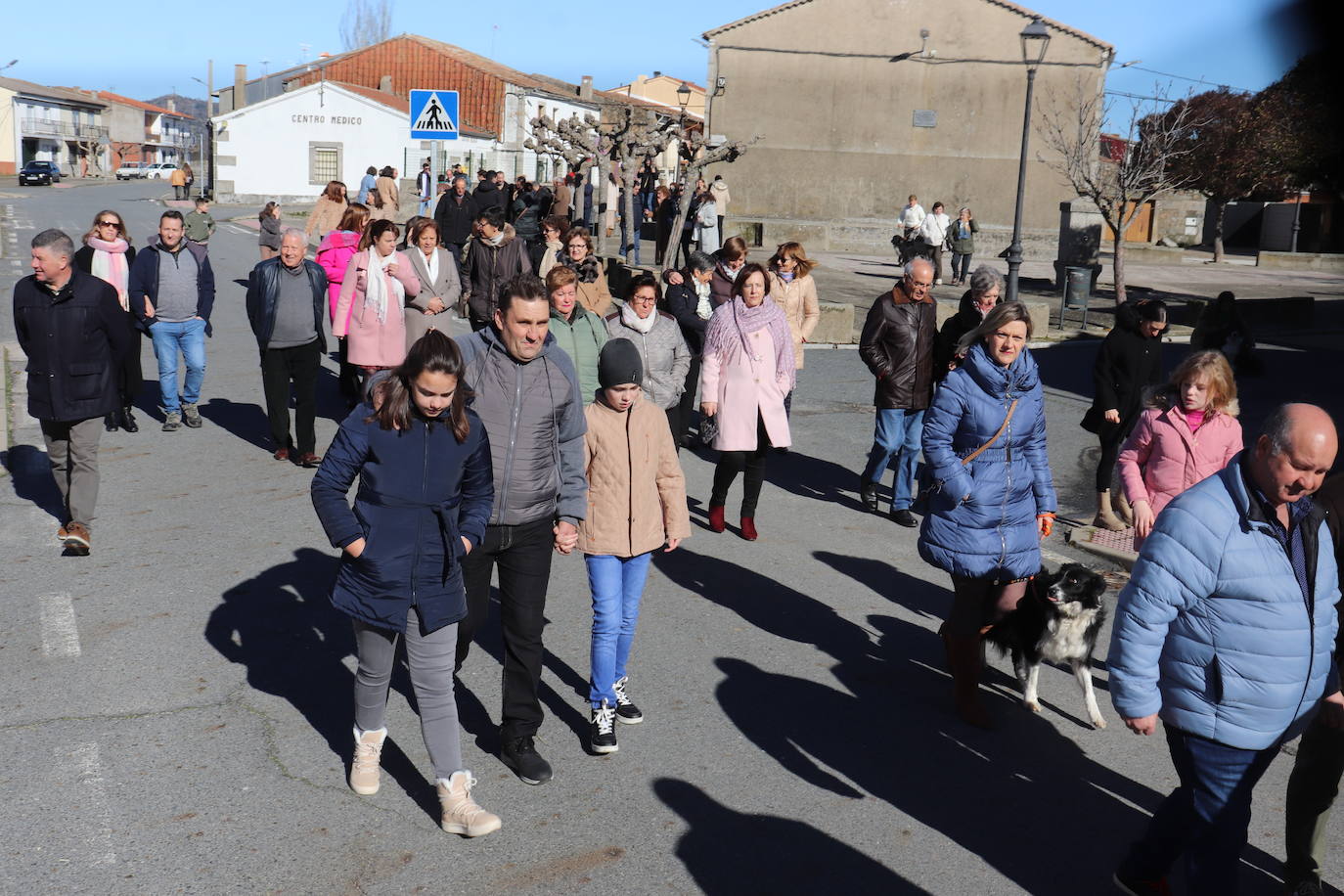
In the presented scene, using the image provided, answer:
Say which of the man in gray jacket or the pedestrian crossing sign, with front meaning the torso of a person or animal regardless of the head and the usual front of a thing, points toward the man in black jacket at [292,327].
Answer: the pedestrian crossing sign

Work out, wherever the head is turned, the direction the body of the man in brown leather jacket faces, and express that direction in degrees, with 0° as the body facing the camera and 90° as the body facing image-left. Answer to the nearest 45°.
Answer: approximately 315°

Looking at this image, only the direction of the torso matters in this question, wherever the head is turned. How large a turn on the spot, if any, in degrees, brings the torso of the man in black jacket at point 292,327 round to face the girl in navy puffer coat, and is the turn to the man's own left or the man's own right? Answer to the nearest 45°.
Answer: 0° — they already face them

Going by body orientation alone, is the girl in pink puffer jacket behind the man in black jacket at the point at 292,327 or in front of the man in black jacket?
in front

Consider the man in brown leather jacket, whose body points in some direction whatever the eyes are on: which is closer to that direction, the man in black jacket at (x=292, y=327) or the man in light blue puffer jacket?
the man in light blue puffer jacket

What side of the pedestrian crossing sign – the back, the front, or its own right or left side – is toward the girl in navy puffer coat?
front

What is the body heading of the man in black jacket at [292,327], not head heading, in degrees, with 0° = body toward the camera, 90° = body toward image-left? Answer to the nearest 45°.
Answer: approximately 0°

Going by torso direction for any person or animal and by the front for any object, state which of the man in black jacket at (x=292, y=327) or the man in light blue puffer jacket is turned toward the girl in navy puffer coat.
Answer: the man in black jacket

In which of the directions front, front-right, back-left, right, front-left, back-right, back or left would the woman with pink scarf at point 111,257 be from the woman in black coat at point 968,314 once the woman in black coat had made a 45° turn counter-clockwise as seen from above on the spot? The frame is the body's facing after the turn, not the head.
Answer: back

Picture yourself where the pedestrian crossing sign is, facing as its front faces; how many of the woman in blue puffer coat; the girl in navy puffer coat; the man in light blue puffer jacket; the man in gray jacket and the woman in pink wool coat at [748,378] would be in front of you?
5

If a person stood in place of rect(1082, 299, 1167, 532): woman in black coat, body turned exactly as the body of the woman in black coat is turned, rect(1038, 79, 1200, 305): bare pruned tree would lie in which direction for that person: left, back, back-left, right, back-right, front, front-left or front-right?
back-left

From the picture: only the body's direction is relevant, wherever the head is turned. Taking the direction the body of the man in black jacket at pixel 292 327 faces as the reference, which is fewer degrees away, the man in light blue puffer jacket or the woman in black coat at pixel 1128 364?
the man in light blue puffer jacket
